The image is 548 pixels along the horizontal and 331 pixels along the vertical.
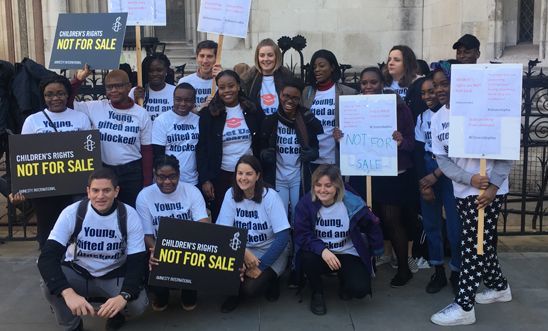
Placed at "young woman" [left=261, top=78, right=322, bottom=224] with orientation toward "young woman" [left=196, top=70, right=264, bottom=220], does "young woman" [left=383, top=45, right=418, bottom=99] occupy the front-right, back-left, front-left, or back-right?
back-right

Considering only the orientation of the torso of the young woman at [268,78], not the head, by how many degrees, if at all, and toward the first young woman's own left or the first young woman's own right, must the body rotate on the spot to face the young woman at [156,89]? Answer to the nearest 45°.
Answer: approximately 90° to the first young woman's own right

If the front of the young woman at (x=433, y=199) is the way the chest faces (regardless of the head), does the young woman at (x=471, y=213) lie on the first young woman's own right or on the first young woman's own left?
on the first young woman's own left

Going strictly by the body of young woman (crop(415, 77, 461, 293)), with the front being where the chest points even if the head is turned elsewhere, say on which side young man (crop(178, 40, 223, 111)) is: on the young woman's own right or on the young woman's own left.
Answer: on the young woman's own right

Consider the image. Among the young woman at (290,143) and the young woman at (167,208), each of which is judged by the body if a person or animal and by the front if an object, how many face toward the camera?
2

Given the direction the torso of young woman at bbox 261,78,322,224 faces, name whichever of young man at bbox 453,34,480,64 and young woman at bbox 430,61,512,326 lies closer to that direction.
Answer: the young woman
